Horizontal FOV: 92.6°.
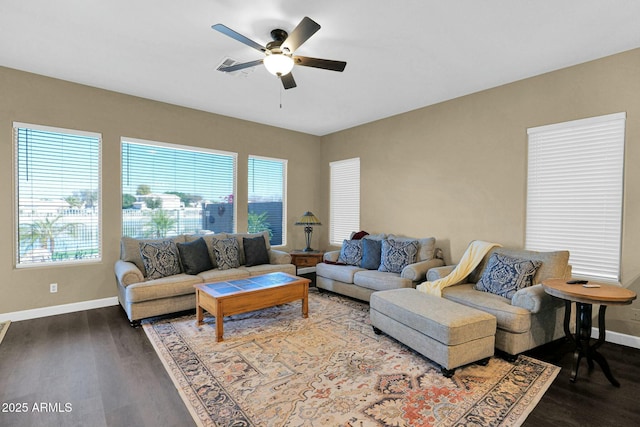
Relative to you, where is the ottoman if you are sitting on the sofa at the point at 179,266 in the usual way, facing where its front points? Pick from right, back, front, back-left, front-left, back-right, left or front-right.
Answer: front

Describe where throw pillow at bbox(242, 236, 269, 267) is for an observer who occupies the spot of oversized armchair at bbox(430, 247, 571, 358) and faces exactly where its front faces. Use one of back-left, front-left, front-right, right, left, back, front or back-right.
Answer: front-right

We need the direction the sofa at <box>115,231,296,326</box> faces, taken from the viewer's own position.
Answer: facing the viewer and to the right of the viewer

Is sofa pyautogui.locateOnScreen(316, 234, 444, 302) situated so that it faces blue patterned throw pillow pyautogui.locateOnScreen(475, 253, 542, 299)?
no

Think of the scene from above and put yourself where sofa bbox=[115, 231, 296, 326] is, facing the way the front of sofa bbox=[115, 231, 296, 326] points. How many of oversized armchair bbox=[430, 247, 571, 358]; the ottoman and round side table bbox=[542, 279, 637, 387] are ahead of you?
3

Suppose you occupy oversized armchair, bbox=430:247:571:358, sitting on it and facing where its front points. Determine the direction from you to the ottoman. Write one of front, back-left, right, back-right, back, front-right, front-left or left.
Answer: front

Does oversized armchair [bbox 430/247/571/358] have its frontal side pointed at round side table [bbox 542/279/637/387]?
no

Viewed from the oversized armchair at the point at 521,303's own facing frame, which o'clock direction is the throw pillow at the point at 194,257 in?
The throw pillow is roughly at 1 o'clock from the oversized armchair.

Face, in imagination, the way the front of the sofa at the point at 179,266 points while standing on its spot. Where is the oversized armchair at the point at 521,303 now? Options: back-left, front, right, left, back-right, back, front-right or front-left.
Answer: front

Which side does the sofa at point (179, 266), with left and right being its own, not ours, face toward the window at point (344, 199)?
left

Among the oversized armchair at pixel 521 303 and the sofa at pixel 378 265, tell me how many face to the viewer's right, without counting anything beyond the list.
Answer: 0

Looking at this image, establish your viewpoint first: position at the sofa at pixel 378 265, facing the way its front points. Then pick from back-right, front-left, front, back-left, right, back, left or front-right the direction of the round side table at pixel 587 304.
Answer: left

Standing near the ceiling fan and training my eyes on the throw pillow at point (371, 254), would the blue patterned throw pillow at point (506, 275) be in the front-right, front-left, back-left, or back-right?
front-right

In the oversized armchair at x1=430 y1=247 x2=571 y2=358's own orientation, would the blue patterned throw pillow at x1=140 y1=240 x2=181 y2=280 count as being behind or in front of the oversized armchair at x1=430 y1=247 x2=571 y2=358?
in front

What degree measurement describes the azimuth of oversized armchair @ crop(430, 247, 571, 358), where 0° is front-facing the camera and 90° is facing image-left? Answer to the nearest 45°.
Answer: approximately 45°

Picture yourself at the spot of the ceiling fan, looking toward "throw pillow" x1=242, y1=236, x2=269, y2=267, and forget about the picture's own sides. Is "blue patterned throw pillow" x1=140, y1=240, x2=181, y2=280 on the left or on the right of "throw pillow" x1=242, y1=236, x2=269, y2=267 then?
left

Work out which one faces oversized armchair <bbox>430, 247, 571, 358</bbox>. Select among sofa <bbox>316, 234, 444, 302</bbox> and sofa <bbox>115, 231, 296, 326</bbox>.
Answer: sofa <bbox>115, 231, 296, 326</bbox>

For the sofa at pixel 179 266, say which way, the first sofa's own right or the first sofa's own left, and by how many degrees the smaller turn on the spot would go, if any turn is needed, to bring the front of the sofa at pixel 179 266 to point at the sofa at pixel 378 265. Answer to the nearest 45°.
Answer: approximately 45° to the first sofa's own left

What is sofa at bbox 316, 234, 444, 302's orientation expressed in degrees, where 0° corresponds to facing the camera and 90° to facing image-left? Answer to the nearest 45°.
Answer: approximately 45°

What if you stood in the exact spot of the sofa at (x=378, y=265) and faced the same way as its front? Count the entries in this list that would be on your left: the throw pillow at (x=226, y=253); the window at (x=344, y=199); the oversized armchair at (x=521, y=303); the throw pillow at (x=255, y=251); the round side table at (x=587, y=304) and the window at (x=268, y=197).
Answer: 2

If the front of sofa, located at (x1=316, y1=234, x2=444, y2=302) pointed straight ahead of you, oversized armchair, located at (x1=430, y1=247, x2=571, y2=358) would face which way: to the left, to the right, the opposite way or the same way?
the same way
